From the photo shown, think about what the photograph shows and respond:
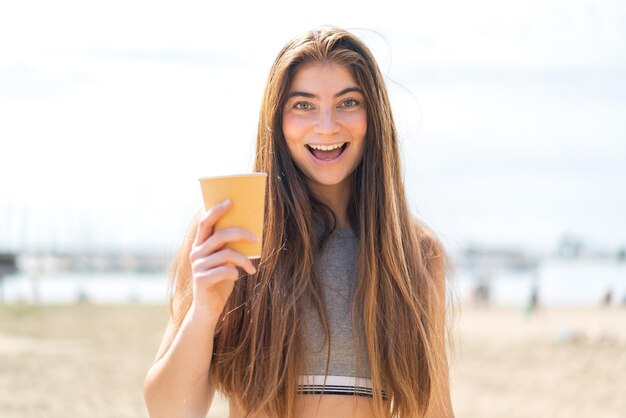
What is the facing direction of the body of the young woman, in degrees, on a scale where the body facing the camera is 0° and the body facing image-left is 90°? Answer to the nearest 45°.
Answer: approximately 0°
